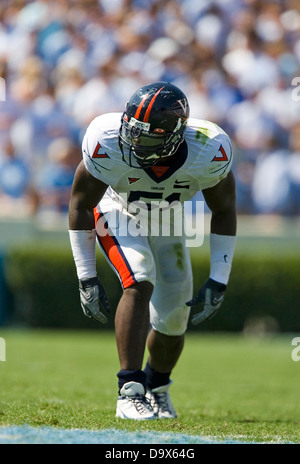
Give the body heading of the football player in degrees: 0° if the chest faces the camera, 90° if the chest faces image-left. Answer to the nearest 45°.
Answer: approximately 0°
